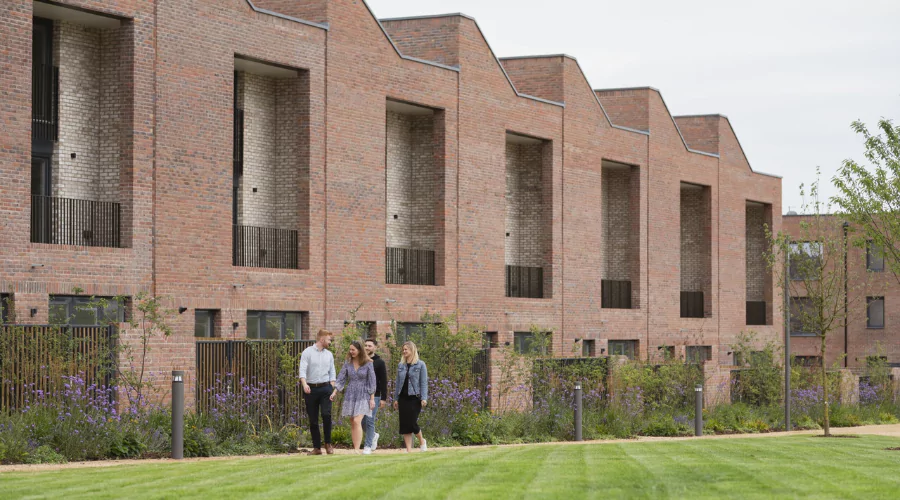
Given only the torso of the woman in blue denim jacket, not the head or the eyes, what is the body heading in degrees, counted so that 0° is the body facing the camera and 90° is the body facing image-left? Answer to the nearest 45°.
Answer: approximately 45°

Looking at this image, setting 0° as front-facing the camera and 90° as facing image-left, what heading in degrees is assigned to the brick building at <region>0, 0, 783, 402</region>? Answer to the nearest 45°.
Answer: approximately 315°
